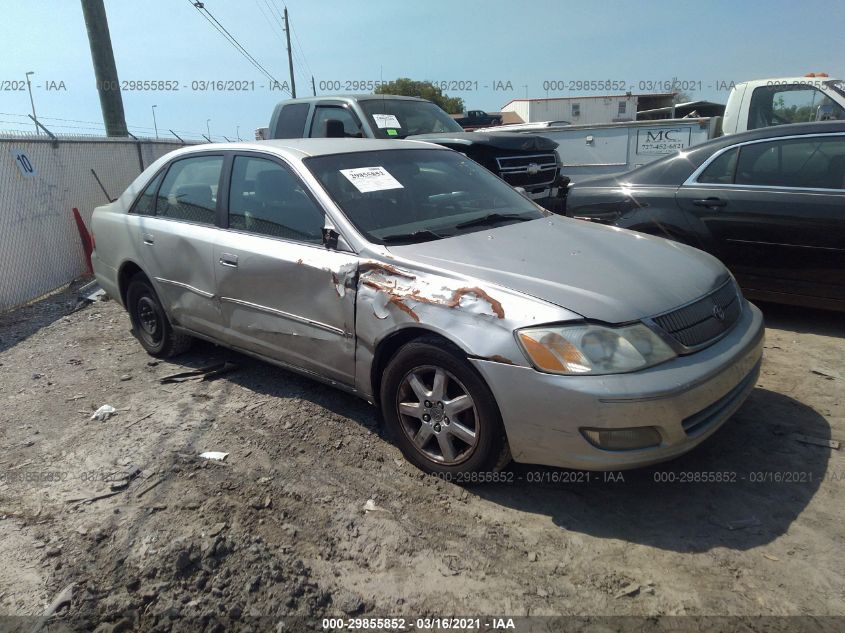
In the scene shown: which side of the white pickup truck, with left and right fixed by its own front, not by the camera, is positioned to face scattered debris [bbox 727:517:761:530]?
right

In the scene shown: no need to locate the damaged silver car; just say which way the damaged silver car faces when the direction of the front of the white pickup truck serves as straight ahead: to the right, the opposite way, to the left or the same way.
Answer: the same way

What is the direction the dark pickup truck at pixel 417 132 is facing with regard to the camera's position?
facing the viewer and to the right of the viewer

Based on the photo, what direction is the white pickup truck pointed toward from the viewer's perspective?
to the viewer's right

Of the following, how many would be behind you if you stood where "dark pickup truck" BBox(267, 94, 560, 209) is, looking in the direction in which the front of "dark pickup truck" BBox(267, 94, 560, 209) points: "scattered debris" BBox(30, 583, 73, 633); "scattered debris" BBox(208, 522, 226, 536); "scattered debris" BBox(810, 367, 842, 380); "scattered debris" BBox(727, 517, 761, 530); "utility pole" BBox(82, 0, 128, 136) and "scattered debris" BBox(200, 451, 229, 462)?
1

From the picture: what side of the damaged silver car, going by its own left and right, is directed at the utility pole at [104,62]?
back

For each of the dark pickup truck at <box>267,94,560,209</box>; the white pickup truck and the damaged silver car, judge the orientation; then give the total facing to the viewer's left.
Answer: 0

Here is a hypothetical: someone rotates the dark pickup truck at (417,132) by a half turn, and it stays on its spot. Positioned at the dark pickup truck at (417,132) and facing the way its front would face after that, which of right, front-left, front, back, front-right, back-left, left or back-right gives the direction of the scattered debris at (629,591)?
back-left

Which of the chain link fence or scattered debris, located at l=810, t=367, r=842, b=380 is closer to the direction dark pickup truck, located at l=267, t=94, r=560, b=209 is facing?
the scattered debris

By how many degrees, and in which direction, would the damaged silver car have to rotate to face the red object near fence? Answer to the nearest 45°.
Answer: approximately 180°

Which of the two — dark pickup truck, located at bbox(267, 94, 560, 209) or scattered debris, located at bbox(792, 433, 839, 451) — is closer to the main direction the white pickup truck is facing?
the scattered debris

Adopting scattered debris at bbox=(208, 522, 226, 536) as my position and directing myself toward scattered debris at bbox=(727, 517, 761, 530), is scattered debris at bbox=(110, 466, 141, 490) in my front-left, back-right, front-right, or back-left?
back-left

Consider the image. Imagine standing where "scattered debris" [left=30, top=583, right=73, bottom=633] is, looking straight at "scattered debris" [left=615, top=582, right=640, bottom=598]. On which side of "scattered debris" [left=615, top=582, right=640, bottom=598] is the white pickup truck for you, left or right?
left

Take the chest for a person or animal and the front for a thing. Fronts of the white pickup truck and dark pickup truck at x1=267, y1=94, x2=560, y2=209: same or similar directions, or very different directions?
same or similar directions

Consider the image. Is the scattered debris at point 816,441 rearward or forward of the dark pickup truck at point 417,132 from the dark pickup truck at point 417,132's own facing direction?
forward

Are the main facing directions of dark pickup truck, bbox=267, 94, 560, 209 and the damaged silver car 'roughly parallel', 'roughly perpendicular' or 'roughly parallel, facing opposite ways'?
roughly parallel

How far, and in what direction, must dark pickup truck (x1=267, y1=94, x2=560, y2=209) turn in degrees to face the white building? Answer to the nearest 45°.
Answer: approximately 135° to its left

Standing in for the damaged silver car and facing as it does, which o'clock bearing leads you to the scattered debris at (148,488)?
The scattered debris is roughly at 4 o'clock from the damaged silver car.
